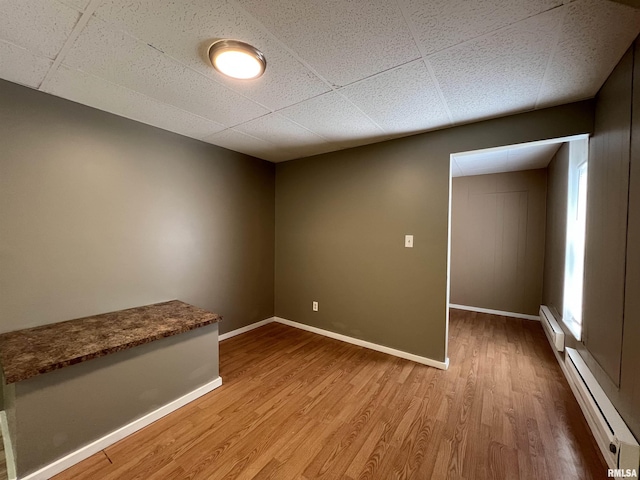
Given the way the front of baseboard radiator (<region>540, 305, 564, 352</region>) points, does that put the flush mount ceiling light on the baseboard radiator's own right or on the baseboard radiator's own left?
on the baseboard radiator's own left

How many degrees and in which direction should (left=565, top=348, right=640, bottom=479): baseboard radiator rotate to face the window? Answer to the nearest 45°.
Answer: approximately 90° to its right

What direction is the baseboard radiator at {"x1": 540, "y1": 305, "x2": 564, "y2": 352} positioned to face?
to the viewer's left

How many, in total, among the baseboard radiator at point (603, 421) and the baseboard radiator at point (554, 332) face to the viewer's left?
2

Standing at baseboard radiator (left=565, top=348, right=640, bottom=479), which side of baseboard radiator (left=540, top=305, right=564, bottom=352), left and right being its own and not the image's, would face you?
left

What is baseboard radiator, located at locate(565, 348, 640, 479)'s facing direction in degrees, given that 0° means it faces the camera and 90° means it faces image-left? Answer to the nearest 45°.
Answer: approximately 90°
